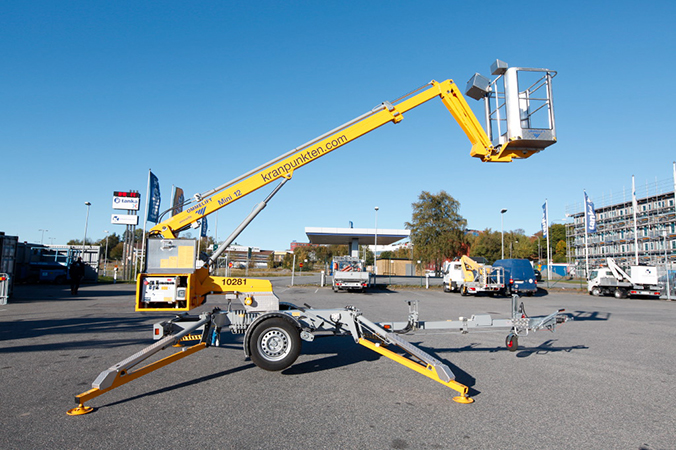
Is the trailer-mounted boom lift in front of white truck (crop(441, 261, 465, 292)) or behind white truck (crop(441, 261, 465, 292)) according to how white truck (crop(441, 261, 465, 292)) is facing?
in front

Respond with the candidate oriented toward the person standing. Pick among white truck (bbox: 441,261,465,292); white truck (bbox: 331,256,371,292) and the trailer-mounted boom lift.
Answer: white truck (bbox: 441,261,465,292)

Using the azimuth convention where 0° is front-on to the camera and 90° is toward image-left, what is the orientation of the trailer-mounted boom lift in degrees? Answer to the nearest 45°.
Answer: approximately 270°

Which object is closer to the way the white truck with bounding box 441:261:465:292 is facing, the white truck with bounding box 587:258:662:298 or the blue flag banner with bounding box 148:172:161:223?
the blue flag banner

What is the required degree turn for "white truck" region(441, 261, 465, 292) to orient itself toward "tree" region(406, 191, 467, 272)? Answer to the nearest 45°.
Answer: approximately 135° to its right

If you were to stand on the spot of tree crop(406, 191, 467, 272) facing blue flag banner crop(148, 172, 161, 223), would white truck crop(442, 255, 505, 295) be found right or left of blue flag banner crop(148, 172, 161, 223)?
left

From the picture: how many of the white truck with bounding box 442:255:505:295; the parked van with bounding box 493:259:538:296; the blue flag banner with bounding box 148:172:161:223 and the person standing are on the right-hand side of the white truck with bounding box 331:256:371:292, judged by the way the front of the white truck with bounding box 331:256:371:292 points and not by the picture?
2

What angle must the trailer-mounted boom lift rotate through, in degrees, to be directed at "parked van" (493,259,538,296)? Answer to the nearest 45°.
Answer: approximately 45° to its left
